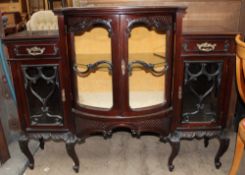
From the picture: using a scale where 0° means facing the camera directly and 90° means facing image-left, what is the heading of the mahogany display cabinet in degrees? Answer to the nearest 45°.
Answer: approximately 0°

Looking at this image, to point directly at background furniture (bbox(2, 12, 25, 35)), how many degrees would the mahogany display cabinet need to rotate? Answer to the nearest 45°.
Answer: approximately 135° to its right

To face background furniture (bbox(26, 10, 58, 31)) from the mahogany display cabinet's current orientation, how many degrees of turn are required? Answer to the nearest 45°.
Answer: approximately 135° to its right

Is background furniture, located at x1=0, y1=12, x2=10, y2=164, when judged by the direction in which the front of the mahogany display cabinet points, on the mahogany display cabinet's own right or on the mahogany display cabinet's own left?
on the mahogany display cabinet's own right

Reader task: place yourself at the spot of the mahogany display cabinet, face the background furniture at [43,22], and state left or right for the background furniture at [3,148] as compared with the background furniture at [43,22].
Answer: left
